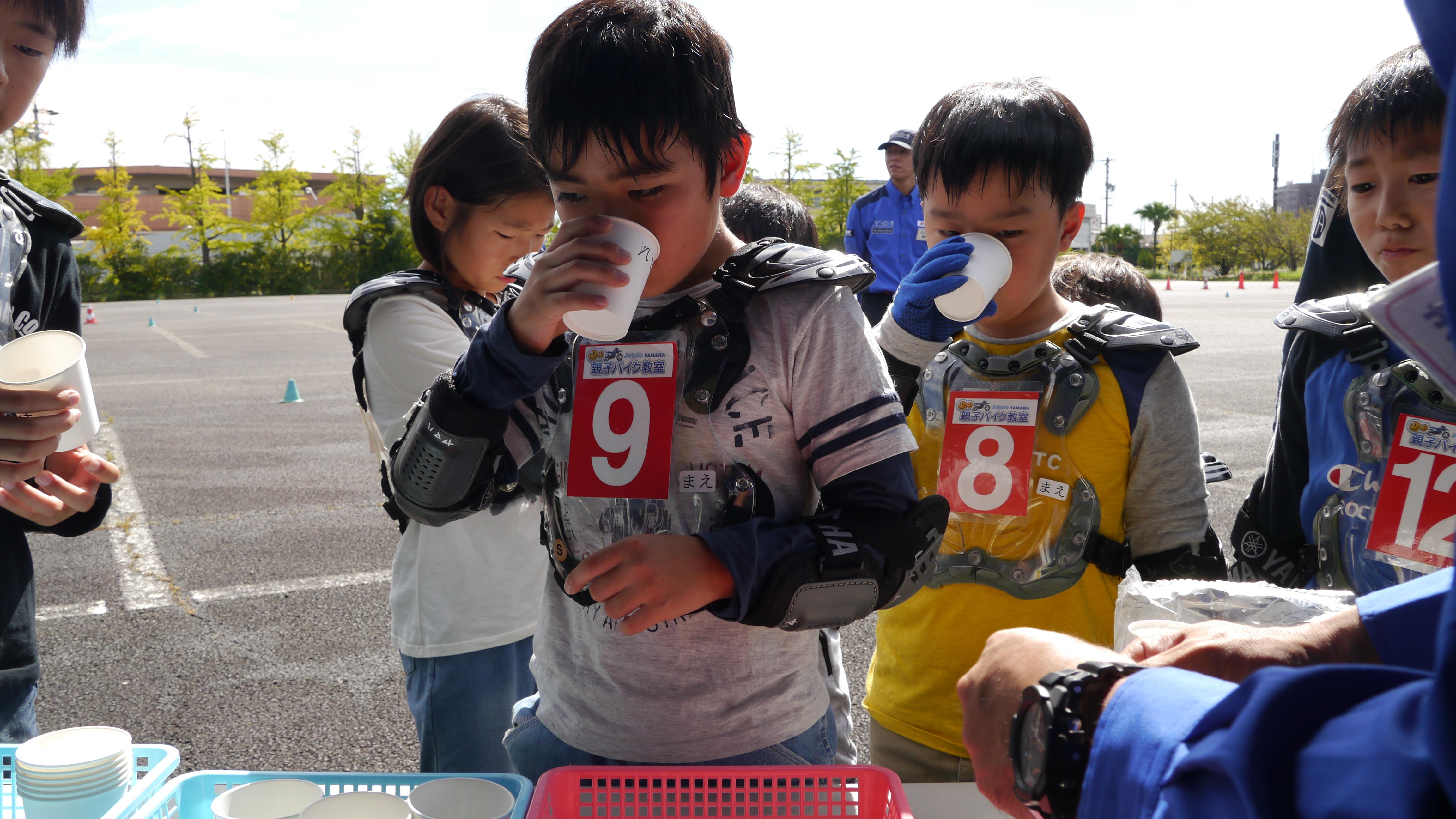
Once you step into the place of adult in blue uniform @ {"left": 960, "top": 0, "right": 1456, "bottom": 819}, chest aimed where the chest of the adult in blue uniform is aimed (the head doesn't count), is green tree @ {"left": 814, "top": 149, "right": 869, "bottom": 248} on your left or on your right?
on your right

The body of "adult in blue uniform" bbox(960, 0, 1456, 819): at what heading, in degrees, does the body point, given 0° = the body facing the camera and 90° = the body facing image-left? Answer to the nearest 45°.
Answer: approximately 90°

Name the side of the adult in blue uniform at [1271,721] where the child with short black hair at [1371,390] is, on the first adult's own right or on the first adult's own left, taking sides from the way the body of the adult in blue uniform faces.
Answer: on the first adult's own right

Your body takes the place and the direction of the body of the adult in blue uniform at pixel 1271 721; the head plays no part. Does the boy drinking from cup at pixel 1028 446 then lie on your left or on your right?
on your right

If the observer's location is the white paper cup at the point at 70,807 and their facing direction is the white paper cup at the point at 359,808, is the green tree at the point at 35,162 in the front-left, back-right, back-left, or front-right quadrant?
back-left

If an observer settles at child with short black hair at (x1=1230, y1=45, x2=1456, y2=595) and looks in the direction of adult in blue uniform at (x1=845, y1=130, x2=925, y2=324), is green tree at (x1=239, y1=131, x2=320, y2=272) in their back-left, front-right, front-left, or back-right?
front-left

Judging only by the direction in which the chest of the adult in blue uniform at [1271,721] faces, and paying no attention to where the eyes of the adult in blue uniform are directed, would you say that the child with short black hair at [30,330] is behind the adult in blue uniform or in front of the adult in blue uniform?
in front

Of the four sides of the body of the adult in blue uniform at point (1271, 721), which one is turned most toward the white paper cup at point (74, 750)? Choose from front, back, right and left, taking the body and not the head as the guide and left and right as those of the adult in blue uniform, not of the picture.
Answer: front

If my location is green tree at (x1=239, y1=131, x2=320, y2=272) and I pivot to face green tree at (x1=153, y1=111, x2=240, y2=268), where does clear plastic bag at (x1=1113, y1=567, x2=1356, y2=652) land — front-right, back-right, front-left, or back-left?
back-left

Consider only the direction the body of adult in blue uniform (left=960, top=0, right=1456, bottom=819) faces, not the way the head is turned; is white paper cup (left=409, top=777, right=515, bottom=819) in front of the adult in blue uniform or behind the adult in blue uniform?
in front

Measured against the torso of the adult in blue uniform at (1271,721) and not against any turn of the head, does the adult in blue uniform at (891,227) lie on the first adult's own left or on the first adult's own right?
on the first adult's own right
